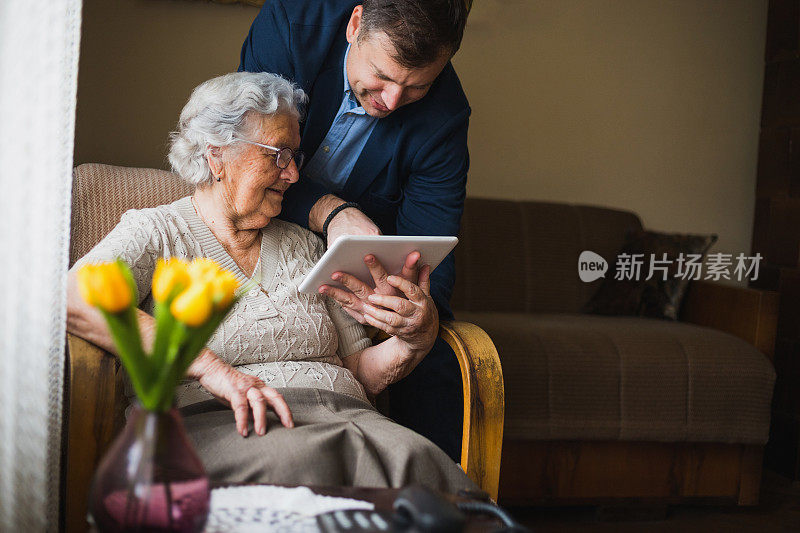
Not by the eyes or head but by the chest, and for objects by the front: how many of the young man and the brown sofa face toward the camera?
2

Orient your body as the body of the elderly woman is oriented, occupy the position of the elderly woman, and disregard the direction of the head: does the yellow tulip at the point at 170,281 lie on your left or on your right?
on your right

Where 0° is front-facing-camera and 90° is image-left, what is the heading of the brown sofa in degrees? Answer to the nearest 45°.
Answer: approximately 0°

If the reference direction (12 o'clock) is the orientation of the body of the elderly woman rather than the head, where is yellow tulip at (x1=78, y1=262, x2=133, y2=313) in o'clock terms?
The yellow tulip is roughly at 2 o'clock from the elderly woman.

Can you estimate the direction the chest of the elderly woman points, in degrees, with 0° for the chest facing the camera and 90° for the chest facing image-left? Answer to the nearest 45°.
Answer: approximately 315°

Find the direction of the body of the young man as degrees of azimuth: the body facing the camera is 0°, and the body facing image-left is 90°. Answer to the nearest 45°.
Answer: approximately 0°

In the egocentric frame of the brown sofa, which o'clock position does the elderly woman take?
The elderly woman is roughly at 1 o'clock from the brown sofa.

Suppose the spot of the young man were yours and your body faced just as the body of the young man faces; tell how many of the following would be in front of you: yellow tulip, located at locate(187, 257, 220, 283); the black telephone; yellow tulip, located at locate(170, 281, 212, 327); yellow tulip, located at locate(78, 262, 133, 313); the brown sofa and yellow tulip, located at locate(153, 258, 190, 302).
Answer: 5

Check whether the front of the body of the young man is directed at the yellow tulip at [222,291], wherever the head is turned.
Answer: yes
